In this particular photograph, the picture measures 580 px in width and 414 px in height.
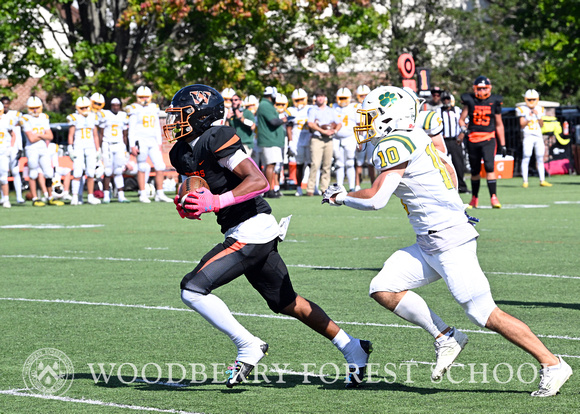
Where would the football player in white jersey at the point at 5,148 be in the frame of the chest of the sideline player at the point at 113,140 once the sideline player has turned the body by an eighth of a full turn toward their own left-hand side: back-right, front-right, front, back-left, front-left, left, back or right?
back-right

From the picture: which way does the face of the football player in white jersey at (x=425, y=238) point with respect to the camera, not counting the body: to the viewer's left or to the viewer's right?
to the viewer's left

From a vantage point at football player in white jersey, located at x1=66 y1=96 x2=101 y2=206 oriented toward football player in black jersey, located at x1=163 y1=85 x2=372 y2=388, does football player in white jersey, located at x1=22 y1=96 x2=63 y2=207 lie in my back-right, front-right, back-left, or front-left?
back-right

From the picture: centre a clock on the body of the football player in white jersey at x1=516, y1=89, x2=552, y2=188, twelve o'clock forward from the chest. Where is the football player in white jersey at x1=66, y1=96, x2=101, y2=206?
the football player in white jersey at x1=66, y1=96, x2=101, y2=206 is roughly at 2 o'clock from the football player in white jersey at x1=516, y1=89, x2=552, y2=188.

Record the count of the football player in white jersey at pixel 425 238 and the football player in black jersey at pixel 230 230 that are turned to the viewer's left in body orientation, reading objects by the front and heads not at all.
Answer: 2

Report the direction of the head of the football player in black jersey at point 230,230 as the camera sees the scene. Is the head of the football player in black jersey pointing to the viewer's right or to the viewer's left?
to the viewer's left

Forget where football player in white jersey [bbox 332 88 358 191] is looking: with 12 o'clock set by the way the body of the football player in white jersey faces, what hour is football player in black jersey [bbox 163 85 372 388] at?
The football player in black jersey is roughly at 12 o'clock from the football player in white jersey.

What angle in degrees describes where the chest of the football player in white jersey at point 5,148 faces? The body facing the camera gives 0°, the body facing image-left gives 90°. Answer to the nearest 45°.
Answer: approximately 0°
